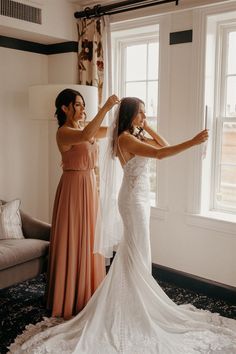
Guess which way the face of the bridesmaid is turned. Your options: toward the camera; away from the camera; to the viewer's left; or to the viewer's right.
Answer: to the viewer's right

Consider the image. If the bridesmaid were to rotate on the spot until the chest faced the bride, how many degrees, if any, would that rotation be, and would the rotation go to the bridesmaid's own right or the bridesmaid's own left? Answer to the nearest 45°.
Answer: approximately 45° to the bridesmaid's own right

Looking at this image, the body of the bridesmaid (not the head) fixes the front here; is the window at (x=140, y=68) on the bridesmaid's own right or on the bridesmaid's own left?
on the bridesmaid's own left

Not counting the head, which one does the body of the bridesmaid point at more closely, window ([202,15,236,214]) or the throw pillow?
the window

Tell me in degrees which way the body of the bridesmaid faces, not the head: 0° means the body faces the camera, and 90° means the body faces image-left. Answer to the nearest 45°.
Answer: approximately 270°

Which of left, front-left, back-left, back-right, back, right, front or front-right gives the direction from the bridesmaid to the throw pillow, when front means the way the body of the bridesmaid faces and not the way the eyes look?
back-left

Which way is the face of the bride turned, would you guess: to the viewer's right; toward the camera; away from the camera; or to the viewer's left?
to the viewer's right
